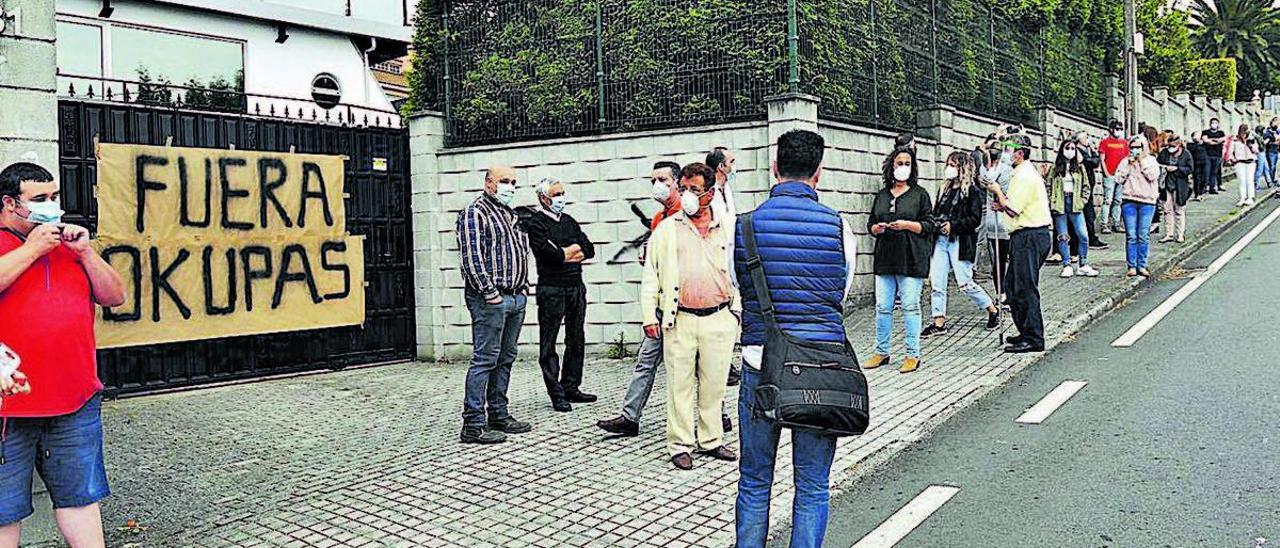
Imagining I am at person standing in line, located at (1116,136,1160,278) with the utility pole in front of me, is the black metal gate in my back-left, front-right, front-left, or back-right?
back-left

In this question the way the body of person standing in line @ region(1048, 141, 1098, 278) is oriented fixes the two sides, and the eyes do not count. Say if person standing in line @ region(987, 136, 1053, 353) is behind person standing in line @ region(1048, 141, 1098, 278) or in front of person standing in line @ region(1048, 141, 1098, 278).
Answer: in front

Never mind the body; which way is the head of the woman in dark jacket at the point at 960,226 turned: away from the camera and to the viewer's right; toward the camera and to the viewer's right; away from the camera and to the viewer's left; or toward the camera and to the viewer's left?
toward the camera and to the viewer's left

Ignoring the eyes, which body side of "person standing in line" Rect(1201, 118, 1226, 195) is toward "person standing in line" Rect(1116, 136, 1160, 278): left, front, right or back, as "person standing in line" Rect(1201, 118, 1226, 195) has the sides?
front

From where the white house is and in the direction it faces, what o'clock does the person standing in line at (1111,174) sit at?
The person standing in line is roughly at 11 o'clock from the white house.

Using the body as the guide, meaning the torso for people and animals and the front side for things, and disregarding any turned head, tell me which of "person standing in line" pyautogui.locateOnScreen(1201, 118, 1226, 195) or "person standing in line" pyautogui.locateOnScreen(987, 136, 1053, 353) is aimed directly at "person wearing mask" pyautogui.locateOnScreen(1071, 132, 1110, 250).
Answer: "person standing in line" pyautogui.locateOnScreen(1201, 118, 1226, 195)

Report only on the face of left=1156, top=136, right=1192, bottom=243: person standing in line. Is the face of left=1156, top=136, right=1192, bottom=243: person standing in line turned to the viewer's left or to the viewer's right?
to the viewer's left

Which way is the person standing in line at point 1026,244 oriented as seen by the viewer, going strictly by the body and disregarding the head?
to the viewer's left

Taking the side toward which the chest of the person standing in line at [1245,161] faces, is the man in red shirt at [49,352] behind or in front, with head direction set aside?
in front

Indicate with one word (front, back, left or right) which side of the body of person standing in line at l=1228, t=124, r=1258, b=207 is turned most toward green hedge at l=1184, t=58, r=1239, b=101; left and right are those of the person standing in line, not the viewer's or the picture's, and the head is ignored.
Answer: back

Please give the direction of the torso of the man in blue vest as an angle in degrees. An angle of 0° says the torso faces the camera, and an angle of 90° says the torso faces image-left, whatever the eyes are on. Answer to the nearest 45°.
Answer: approximately 180°

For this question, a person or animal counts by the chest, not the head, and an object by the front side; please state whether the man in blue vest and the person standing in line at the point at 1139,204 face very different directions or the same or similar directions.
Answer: very different directions
